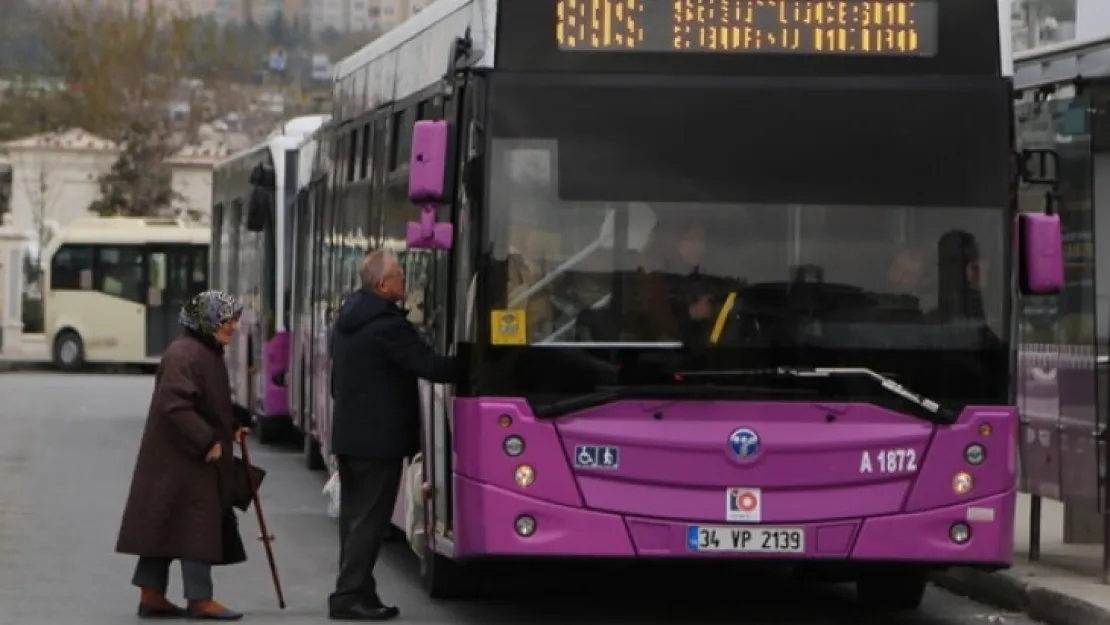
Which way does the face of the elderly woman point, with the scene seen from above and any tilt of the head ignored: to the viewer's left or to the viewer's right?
to the viewer's right

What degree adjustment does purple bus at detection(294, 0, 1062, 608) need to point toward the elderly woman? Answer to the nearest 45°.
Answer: approximately 90° to its right

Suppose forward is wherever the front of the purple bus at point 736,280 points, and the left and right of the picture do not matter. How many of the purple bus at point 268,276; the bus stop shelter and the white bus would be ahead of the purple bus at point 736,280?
0

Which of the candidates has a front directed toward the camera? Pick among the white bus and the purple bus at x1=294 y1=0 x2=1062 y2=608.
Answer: the purple bus

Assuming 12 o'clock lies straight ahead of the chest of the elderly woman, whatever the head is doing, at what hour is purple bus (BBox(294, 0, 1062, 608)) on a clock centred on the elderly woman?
The purple bus is roughly at 10 o'clock from the elderly woman.

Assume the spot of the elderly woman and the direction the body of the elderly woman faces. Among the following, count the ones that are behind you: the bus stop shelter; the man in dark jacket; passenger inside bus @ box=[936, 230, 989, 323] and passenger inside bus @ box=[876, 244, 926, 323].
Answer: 0

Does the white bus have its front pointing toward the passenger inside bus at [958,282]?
no

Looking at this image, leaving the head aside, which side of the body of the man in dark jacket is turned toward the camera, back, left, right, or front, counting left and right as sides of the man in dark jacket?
right

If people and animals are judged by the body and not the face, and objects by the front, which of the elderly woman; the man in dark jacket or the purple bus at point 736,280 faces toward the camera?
the purple bus

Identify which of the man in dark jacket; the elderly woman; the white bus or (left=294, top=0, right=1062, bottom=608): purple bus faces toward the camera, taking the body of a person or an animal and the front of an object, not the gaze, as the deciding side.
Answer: the purple bus

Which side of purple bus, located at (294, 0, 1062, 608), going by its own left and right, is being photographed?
front

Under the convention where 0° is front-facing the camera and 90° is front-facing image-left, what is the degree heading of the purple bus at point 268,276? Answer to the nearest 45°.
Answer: approximately 315°

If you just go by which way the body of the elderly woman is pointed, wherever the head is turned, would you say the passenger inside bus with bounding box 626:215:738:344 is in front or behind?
in front
